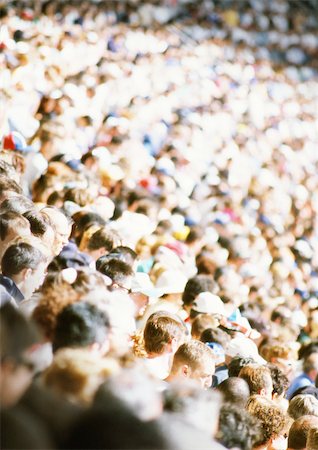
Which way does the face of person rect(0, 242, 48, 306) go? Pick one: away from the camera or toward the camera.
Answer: away from the camera

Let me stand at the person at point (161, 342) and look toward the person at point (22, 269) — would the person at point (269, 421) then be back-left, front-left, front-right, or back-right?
back-left

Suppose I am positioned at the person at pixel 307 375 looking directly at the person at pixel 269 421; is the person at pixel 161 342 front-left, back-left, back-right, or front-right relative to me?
front-right

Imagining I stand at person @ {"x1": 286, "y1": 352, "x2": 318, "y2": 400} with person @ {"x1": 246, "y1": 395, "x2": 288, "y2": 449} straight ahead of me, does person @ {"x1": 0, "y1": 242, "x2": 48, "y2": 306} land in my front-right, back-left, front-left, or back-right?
front-right

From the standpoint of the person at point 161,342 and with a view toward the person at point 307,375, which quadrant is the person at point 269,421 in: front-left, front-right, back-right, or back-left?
front-right

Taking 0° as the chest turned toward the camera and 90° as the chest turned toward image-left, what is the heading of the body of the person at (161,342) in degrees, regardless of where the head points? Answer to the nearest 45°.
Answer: approximately 225°

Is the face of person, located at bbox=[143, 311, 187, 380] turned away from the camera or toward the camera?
away from the camera
